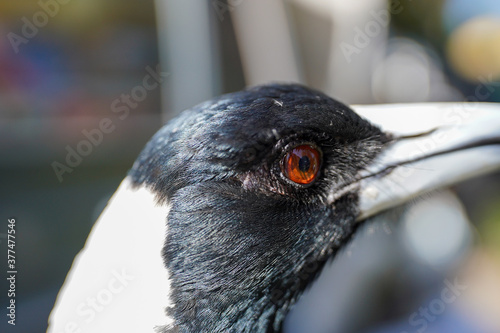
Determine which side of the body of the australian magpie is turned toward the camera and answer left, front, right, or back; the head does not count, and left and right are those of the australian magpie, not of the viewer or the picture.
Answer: right
